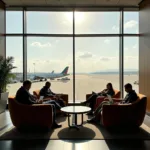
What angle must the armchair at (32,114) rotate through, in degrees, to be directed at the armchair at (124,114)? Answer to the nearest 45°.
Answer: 0° — it already faces it

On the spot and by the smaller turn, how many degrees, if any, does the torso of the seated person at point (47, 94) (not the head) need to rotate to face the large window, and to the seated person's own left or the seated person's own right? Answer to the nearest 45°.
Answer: approximately 45° to the seated person's own left

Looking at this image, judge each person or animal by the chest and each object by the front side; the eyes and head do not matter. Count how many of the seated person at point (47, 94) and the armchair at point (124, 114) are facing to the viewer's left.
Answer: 1

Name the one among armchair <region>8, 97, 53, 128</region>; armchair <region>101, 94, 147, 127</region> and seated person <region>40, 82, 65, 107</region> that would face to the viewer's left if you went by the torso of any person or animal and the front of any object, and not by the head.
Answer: armchair <region>101, 94, 147, 127</region>

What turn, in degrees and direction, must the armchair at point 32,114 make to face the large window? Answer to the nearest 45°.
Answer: approximately 45° to its left

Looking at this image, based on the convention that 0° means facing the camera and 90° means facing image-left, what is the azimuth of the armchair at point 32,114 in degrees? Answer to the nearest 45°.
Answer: approximately 270°

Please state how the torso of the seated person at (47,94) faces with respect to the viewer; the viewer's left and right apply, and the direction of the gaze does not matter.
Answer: facing to the right of the viewer

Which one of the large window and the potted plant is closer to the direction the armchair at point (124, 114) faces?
the potted plant

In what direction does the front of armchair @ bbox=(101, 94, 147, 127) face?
to the viewer's left
